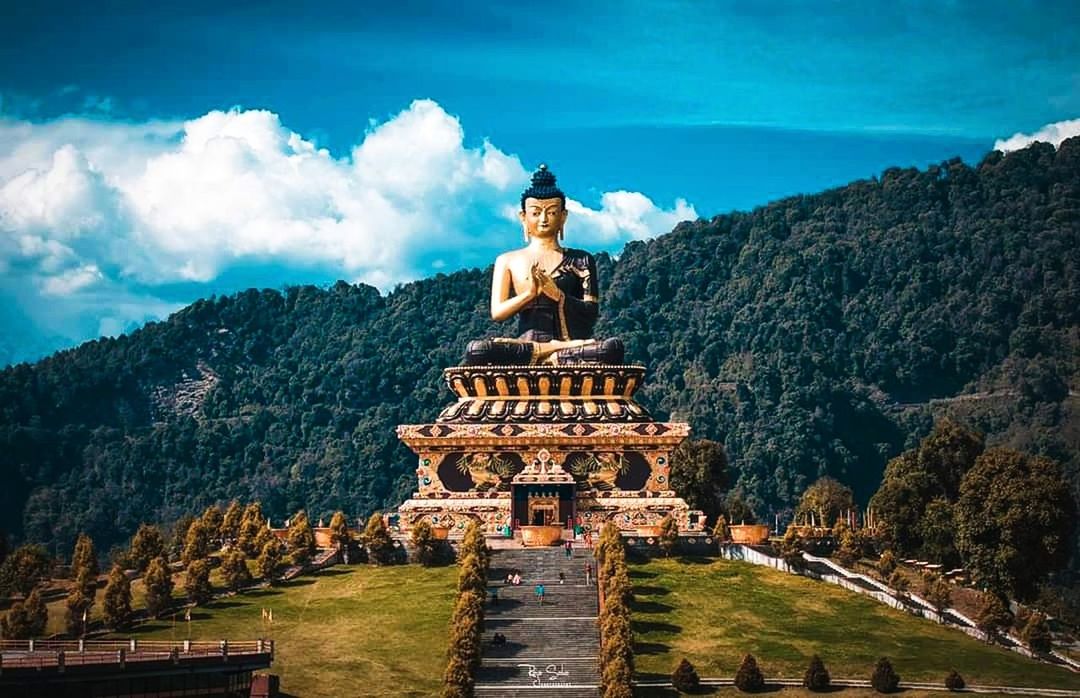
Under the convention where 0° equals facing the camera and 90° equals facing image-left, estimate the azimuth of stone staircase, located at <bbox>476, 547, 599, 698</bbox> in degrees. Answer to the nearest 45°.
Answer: approximately 0°

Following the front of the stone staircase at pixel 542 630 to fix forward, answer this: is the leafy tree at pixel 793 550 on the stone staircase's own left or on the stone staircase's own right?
on the stone staircase's own left

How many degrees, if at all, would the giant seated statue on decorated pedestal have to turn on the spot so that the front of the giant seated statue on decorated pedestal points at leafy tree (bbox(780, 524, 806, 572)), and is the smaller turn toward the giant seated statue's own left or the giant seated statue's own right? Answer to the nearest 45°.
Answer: approximately 45° to the giant seated statue's own left

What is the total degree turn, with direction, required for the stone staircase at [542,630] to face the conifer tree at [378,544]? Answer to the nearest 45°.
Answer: approximately 135° to its right

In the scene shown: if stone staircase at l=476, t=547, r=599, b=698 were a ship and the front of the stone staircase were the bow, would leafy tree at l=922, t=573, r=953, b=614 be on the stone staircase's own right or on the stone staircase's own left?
on the stone staircase's own left

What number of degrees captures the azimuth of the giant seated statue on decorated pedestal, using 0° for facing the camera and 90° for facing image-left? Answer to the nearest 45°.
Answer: approximately 0°

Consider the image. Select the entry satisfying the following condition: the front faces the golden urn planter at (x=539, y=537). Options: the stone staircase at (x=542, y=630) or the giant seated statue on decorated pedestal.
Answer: the giant seated statue on decorated pedestal

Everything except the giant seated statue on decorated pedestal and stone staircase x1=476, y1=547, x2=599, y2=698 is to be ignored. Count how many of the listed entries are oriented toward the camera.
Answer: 2

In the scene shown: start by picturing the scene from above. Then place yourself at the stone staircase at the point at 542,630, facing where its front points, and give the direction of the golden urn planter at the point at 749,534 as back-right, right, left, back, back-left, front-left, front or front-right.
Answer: back-left

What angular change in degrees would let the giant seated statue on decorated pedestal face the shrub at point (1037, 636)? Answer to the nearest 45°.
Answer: approximately 45° to its left

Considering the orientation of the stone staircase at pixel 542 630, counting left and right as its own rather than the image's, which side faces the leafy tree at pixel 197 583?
right
